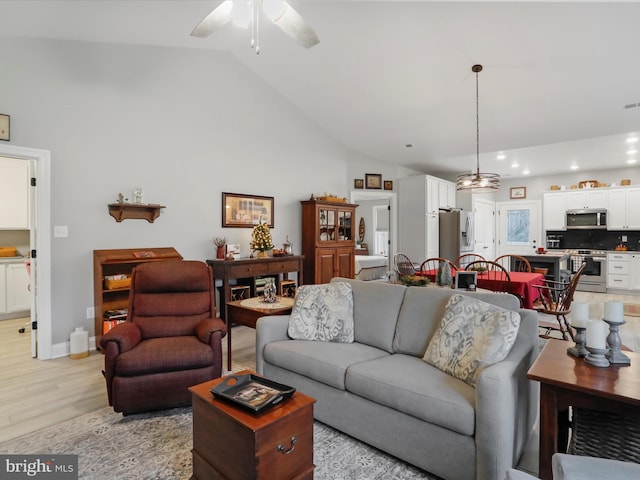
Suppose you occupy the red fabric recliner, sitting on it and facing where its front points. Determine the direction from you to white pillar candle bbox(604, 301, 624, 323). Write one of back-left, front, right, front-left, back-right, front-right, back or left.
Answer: front-left

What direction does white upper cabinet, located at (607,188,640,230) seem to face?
toward the camera

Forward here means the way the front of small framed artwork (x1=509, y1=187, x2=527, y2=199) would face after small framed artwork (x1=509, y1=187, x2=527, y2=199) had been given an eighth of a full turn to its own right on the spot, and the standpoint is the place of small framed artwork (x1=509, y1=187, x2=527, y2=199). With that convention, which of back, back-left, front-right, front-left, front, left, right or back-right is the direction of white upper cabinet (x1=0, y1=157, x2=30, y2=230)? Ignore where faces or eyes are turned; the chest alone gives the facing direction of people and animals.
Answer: front

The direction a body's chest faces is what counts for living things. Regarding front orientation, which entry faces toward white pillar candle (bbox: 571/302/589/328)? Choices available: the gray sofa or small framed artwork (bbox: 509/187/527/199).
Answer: the small framed artwork

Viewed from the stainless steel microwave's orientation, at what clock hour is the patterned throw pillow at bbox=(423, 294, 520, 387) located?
The patterned throw pillow is roughly at 12 o'clock from the stainless steel microwave.

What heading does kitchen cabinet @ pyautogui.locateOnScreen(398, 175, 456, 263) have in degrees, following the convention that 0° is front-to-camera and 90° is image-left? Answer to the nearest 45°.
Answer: approximately 315°

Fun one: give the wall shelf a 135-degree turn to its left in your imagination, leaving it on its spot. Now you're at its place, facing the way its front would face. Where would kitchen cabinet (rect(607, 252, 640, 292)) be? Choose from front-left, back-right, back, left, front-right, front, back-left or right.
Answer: front-right

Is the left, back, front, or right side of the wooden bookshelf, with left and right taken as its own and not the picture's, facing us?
front

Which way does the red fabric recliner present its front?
toward the camera

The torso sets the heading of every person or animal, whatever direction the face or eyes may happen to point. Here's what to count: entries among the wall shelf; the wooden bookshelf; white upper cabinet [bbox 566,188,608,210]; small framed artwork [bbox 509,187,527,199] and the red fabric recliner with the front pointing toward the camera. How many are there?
5

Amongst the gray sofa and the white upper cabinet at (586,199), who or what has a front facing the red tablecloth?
the white upper cabinet

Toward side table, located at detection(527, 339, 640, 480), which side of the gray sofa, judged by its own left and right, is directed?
left

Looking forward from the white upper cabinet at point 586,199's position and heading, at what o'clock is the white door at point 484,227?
The white door is roughly at 3 o'clock from the white upper cabinet.

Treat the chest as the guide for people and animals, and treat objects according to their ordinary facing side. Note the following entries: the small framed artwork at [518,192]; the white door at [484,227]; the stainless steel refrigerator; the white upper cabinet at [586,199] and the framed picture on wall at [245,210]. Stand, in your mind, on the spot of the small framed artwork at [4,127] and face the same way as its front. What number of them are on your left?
5

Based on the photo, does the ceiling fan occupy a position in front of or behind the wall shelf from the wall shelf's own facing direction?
in front

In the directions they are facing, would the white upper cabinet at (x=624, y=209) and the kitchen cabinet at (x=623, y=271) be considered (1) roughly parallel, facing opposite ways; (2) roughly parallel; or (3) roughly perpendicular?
roughly parallel

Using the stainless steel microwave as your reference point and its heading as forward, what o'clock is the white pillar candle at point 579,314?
The white pillar candle is roughly at 12 o'clock from the stainless steel microwave.

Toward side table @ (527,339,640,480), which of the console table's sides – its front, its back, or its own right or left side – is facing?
front

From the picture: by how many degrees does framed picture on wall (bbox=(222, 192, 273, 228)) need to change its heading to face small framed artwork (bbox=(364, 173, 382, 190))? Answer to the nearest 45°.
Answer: approximately 90° to its left
